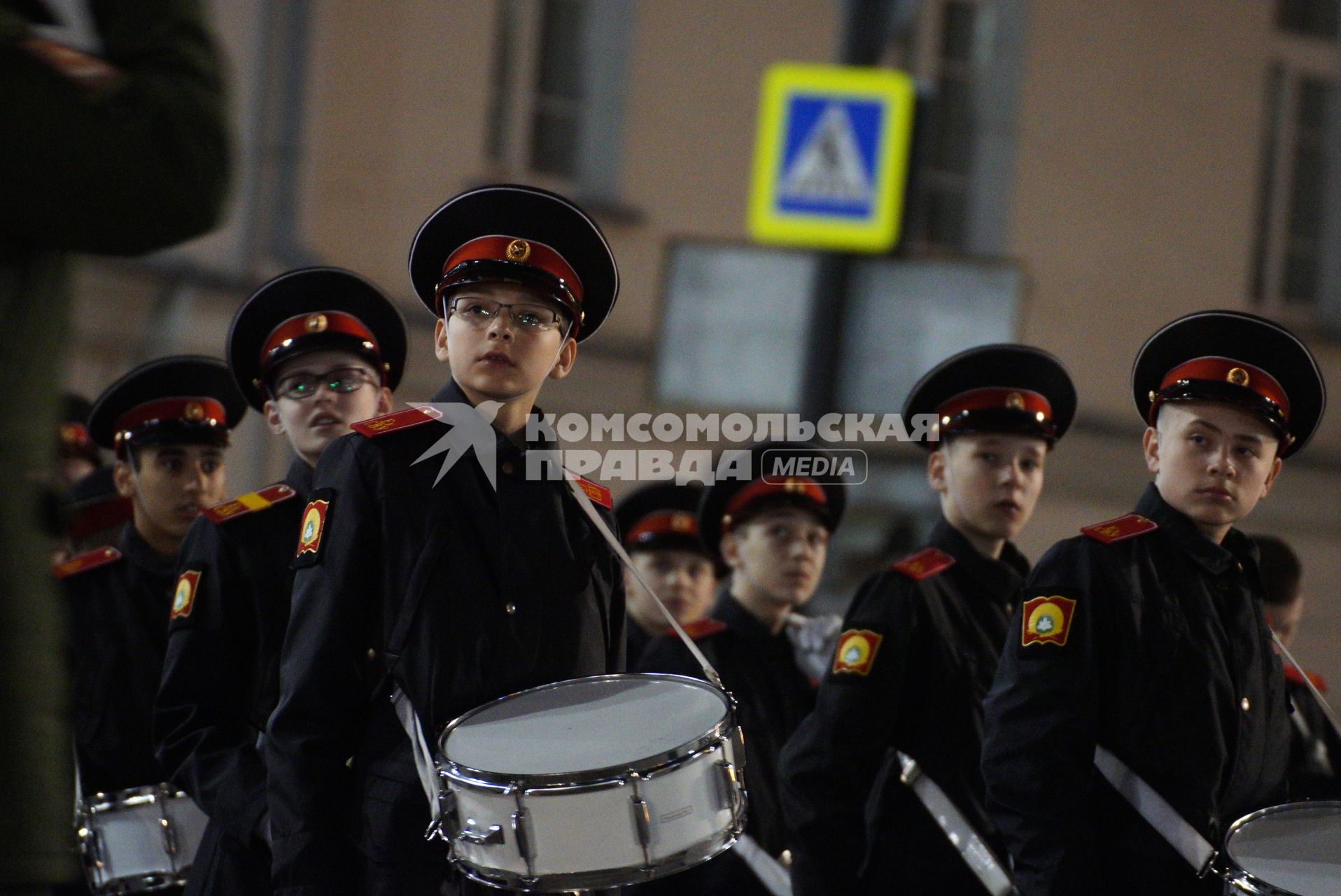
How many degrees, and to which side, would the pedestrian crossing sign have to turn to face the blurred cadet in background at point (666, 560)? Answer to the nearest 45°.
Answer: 0° — it already faces them

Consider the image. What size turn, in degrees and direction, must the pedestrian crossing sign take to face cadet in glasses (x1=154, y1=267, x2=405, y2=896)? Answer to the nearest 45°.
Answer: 0° — it already faces them
